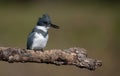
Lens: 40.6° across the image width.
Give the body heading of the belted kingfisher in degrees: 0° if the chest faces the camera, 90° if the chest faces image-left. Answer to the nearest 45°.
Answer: approximately 315°
